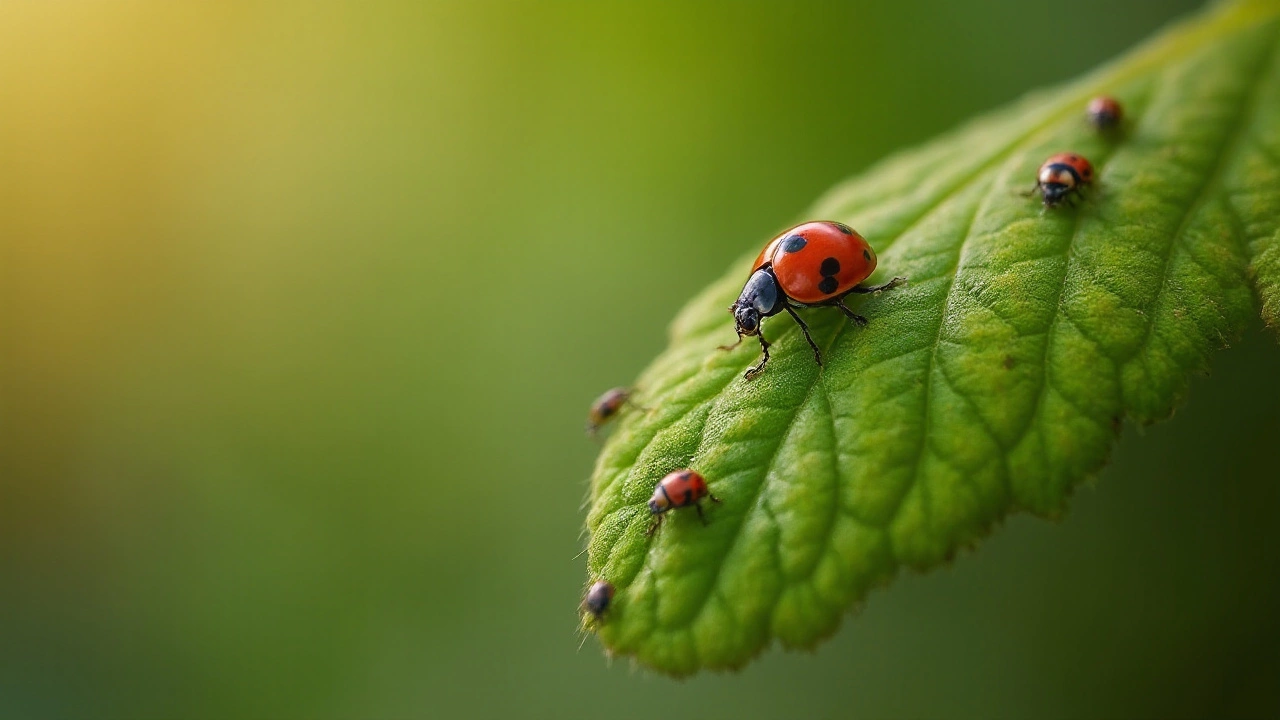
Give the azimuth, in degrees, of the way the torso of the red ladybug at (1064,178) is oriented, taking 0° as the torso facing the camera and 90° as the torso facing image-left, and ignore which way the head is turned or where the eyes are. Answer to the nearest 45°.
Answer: approximately 45°

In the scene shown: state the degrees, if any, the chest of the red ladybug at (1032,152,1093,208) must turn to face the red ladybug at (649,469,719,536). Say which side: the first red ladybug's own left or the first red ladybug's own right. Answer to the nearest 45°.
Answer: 0° — it already faces it

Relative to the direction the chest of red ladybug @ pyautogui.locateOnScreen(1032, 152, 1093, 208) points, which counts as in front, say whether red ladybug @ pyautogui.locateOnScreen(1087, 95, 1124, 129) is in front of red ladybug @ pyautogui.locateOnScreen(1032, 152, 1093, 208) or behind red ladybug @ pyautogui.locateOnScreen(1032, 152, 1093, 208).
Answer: behind
